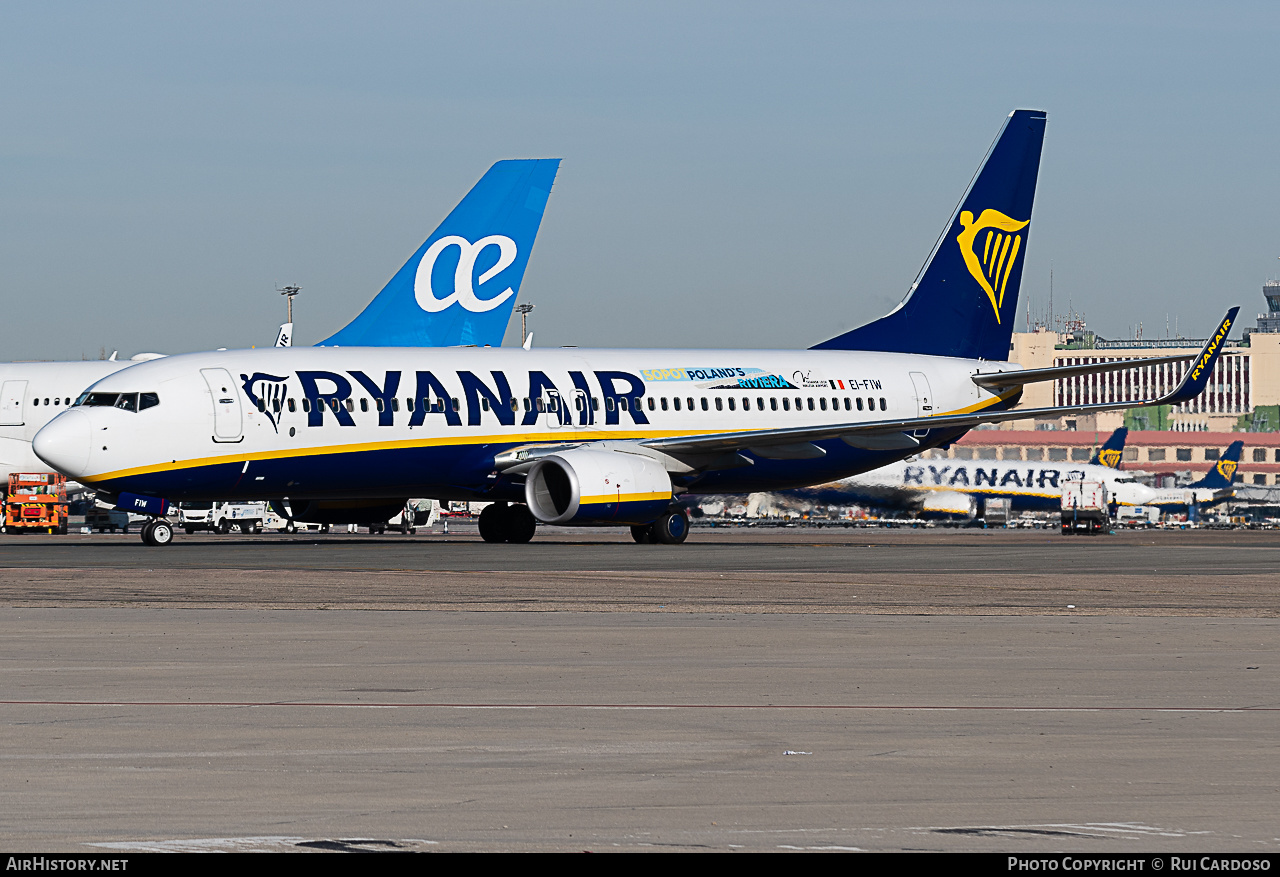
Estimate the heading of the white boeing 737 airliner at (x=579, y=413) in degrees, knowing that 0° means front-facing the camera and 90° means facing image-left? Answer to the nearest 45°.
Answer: approximately 45°
